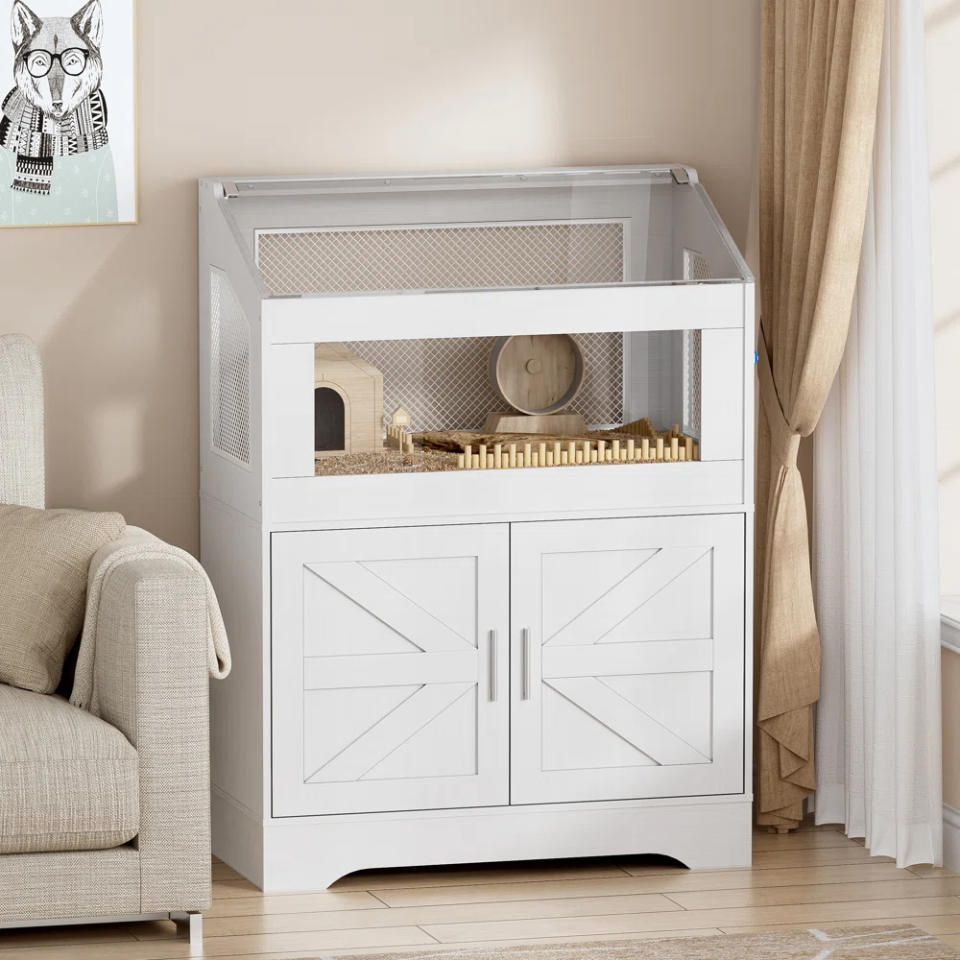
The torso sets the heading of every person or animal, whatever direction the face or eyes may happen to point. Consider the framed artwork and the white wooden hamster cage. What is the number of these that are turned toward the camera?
2

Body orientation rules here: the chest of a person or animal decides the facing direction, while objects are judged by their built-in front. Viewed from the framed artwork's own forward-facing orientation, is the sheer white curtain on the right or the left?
on its left

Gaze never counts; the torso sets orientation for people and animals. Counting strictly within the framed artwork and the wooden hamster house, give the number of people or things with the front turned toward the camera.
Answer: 2

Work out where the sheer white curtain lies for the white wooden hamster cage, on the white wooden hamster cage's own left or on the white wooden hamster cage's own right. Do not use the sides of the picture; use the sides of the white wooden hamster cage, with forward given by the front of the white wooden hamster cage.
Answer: on the white wooden hamster cage's own left

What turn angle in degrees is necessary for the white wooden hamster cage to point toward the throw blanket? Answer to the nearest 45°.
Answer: approximately 90° to its right

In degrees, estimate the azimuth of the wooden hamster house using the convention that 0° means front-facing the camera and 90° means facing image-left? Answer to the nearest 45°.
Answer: approximately 0°

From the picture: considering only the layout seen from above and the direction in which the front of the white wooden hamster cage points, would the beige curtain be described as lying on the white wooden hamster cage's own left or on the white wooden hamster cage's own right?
on the white wooden hamster cage's own left

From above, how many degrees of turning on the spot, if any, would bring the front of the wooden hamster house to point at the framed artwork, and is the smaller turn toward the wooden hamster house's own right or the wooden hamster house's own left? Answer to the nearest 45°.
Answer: approximately 135° to the wooden hamster house's own right
